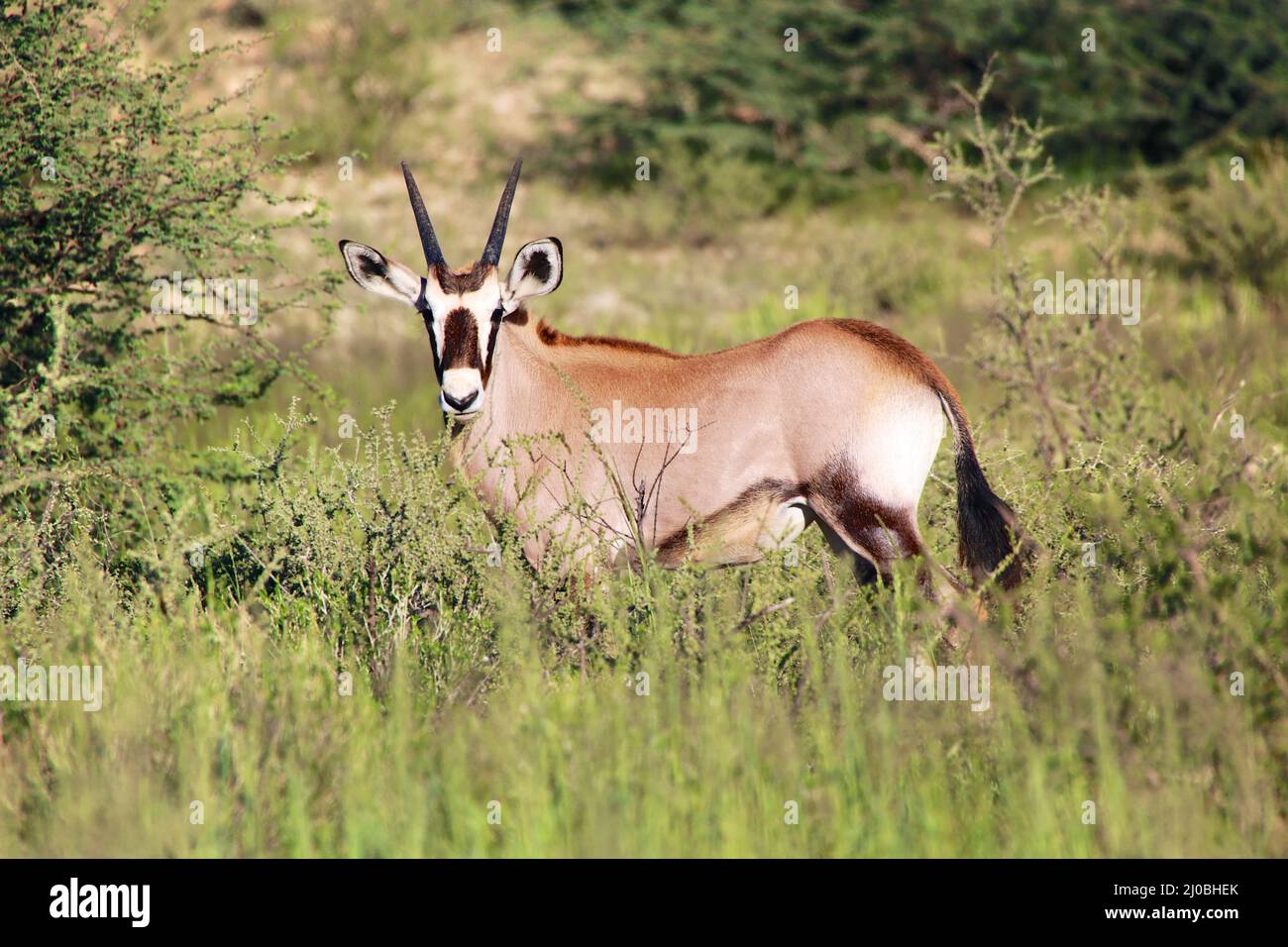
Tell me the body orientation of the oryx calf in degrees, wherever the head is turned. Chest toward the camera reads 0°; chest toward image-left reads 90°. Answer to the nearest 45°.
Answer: approximately 90°

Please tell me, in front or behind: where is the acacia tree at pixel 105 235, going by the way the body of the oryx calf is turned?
in front
